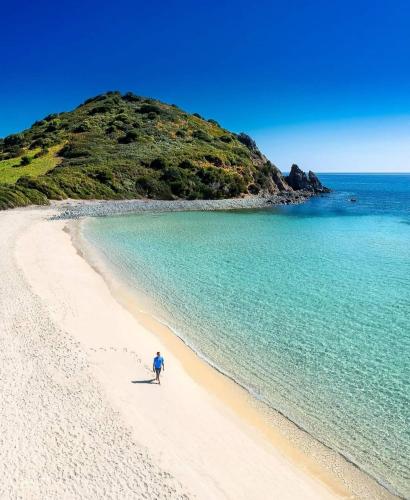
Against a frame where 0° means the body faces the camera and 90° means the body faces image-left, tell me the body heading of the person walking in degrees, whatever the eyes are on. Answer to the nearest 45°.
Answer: approximately 0°
